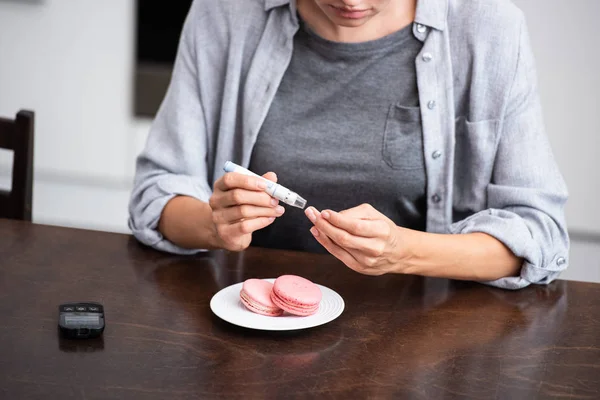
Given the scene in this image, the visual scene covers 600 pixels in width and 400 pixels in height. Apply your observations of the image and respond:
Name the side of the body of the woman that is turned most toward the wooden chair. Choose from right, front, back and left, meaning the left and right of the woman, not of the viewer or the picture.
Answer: right

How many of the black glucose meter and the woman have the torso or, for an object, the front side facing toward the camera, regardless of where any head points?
2

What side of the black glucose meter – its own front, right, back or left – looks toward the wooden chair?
back

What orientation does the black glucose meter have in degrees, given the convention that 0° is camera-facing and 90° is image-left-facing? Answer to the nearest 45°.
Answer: approximately 0°
